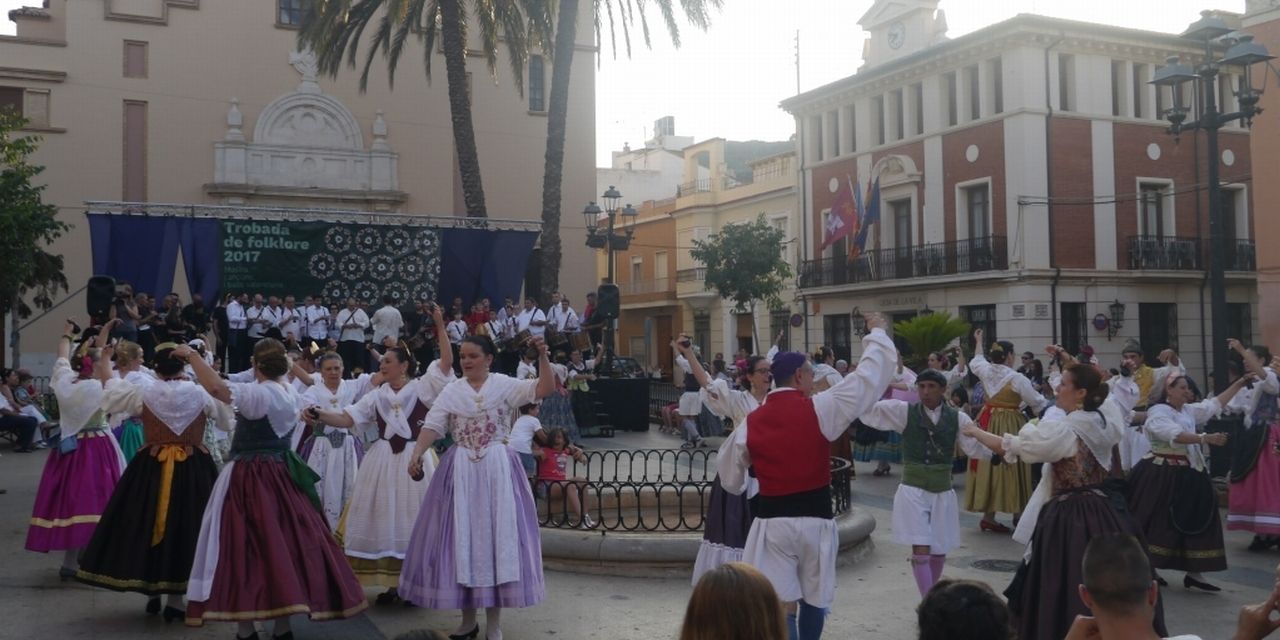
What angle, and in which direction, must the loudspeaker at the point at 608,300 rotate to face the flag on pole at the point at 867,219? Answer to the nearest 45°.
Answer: approximately 135° to its left

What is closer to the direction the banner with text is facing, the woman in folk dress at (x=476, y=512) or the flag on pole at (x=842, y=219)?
the woman in folk dress

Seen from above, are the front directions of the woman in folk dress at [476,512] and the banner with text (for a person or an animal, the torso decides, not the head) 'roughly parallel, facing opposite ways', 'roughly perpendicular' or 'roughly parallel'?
roughly parallel

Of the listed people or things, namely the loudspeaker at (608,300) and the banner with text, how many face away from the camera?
0

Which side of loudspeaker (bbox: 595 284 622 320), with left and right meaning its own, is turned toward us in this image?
front

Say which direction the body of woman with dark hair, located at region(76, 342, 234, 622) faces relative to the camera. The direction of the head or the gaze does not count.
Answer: away from the camera

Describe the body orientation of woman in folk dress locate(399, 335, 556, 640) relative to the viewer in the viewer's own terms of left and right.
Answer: facing the viewer

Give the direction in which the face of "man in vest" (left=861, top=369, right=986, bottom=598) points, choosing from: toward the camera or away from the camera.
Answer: toward the camera

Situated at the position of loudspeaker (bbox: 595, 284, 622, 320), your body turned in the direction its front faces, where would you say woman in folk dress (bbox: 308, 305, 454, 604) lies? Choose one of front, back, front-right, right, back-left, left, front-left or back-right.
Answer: front

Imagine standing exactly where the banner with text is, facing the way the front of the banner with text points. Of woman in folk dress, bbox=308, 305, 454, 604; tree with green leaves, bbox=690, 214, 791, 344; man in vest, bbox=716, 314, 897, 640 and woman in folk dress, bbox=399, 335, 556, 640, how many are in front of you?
3

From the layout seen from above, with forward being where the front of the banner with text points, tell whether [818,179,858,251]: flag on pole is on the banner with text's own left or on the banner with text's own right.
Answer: on the banner with text's own left
